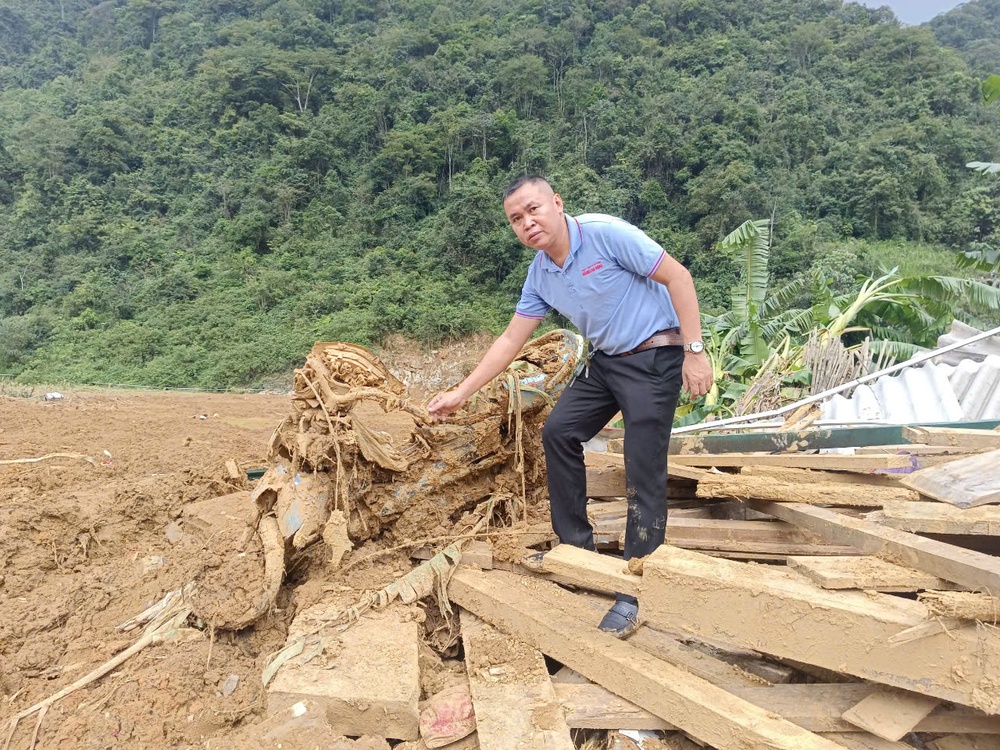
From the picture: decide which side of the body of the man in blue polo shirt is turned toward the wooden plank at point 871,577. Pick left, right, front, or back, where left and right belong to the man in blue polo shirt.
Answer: left

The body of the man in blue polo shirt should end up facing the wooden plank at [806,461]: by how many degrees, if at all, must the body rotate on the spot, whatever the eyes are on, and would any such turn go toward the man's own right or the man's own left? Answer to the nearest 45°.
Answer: approximately 180°

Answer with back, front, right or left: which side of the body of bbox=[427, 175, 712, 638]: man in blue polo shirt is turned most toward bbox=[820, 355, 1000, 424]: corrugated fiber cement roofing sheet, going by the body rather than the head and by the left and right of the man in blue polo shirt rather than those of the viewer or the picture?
back

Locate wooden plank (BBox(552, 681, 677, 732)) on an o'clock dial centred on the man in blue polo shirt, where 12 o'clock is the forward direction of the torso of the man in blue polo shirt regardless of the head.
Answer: The wooden plank is roughly at 11 o'clock from the man in blue polo shirt.

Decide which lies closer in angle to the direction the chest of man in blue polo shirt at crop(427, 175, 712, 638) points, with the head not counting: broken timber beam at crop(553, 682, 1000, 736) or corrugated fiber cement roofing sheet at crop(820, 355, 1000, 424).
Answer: the broken timber beam

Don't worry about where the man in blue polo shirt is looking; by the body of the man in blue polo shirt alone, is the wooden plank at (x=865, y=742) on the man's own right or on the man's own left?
on the man's own left

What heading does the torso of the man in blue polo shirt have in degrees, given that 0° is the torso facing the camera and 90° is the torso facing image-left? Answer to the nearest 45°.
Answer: approximately 45°

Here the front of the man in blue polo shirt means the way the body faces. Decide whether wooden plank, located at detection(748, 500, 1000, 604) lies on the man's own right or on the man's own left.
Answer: on the man's own left

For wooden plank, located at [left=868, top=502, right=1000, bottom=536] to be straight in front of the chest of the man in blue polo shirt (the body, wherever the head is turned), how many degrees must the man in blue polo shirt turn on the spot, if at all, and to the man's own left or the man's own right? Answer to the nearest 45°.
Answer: approximately 90° to the man's own left
